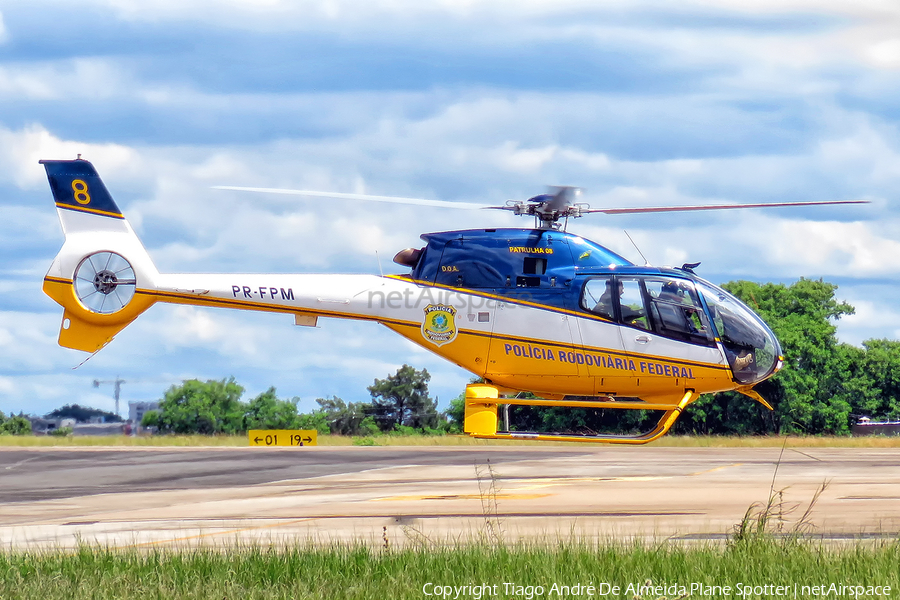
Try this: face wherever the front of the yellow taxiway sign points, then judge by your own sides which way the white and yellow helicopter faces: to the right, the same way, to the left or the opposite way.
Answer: to the left

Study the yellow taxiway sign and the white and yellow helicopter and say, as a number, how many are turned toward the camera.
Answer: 1

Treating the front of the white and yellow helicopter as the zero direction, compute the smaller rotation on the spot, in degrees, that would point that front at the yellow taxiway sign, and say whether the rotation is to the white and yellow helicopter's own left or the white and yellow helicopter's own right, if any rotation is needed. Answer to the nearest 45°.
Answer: approximately 90° to the white and yellow helicopter's own left

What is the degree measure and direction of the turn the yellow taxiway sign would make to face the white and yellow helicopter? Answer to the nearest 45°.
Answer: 0° — it already faces it

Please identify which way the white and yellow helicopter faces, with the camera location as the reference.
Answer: facing to the right of the viewer
